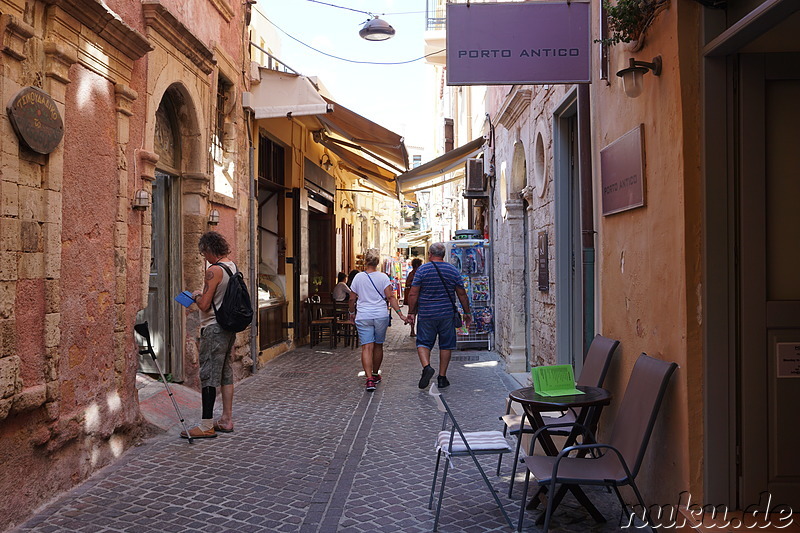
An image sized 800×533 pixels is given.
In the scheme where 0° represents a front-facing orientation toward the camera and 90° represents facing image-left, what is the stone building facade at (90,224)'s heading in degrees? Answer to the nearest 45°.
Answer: approximately 315°

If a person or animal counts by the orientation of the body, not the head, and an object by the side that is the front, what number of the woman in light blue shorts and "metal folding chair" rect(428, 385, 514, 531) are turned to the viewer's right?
1

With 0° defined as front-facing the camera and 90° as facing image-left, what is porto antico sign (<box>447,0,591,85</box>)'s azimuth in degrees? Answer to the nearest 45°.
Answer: approximately 0°

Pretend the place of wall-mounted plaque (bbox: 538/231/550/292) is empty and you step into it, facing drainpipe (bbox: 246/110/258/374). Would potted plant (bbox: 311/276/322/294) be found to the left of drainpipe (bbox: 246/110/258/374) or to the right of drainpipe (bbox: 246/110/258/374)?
right

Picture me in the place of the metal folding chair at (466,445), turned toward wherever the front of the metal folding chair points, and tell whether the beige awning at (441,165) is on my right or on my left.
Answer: on my left

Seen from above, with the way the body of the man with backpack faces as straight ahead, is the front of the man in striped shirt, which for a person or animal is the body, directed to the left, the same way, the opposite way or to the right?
to the right

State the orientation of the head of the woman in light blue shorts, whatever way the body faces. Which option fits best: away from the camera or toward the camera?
away from the camera

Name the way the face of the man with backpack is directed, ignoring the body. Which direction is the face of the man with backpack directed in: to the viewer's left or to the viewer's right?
to the viewer's left

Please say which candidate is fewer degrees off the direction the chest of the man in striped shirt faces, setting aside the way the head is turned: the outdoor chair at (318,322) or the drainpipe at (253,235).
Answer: the outdoor chair

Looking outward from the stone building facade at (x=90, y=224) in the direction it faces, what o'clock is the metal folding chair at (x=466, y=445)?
The metal folding chair is roughly at 12 o'clock from the stone building facade.

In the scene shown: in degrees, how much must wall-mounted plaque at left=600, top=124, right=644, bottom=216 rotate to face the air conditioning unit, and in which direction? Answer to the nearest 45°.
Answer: approximately 135° to its right

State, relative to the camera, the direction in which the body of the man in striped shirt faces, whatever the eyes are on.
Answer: away from the camera
